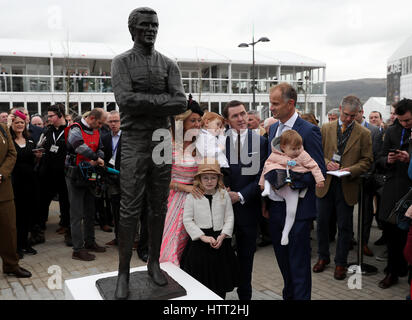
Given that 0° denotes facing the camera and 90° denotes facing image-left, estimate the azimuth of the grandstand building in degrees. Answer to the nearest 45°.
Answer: approximately 0°

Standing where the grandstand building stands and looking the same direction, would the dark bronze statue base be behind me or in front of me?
in front

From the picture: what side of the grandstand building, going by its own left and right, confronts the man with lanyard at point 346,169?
front

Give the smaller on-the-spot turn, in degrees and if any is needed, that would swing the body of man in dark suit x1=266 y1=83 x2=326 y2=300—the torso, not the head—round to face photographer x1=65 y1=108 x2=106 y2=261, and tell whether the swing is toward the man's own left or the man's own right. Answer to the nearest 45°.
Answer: approximately 90° to the man's own right

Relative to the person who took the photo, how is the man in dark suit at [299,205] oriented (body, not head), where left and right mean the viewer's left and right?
facing the viewer and to the left of the viewer

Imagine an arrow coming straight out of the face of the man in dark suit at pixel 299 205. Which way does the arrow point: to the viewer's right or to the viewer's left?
to the viewer's left

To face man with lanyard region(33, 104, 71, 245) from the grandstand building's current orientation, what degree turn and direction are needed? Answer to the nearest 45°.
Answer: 0° — it already faces them

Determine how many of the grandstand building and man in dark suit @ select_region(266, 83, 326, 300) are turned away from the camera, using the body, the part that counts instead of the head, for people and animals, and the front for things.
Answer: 0
